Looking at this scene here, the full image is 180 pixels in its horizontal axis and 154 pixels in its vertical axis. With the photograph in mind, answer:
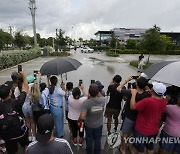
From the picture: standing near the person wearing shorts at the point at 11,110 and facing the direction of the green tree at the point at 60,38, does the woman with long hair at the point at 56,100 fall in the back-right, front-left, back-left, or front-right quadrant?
front-right

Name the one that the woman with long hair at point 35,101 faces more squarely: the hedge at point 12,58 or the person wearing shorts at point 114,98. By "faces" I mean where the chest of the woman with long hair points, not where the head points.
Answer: the hedge

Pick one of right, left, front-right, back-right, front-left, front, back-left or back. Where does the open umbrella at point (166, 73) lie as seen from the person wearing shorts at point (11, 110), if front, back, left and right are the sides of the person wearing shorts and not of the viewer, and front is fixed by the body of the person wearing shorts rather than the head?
front-right

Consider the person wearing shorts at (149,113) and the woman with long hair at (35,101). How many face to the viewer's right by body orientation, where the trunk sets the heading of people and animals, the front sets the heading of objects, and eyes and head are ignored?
0

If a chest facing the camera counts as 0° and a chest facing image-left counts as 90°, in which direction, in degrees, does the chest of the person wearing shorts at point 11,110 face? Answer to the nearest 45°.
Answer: approximately 225°

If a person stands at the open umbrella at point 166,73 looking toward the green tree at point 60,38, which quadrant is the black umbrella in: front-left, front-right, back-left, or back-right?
front-left

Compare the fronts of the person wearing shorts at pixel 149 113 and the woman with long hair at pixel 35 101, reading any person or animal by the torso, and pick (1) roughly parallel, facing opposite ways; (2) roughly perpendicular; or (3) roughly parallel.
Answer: roughly parallel

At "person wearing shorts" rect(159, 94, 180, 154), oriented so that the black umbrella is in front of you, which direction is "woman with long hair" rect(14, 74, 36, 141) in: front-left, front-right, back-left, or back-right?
front-left

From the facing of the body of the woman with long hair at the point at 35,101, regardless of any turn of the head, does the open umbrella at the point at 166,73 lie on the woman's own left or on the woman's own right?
on the woman's own right

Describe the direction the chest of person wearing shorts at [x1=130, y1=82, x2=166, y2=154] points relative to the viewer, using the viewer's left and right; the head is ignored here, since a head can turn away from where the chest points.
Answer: facing away from the viewer and to the left of the viewer

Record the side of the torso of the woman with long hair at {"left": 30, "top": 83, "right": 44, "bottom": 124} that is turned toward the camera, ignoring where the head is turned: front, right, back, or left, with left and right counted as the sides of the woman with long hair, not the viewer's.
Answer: back
